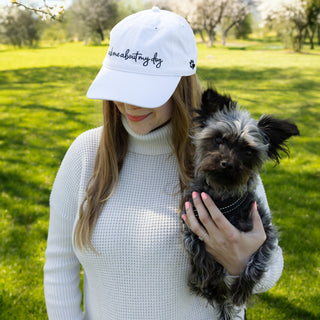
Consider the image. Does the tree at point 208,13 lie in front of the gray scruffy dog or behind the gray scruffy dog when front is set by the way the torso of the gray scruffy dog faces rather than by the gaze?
behind

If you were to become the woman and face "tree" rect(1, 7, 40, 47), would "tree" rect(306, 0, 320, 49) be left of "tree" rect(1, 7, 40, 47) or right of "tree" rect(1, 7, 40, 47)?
right

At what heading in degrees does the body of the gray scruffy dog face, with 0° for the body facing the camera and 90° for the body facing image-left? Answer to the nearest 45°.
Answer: approximately 0°

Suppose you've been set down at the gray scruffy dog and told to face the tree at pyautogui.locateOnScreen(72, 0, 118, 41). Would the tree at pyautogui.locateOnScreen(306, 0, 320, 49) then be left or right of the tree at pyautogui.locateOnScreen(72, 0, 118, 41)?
right

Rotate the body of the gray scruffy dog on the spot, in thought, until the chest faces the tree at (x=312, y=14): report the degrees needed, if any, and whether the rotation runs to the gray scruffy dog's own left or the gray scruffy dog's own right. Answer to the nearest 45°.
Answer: approximately 180°

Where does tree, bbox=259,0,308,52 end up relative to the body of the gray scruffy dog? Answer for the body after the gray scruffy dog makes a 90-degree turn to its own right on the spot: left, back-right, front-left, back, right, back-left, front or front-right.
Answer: right
